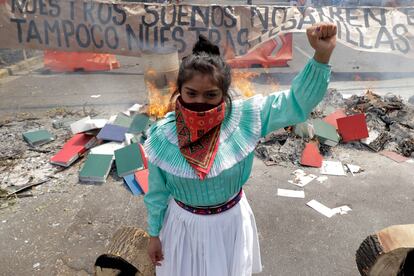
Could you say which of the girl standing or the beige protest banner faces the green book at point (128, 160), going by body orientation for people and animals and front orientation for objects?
the beige protest banner

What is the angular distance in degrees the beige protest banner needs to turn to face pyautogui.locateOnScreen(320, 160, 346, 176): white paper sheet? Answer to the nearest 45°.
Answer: approximately 45° to its left

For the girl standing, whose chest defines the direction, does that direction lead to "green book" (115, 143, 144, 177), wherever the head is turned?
no

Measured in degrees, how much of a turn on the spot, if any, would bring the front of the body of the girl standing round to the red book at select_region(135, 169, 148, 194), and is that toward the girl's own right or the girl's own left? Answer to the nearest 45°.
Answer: approximately 135° to the girl's own right

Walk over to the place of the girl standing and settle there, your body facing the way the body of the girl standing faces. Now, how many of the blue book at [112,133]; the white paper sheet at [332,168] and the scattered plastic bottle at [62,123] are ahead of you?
0

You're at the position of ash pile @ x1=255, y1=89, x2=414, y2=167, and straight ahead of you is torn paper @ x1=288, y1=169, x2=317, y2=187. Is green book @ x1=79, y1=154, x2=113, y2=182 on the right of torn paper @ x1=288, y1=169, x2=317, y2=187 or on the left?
right

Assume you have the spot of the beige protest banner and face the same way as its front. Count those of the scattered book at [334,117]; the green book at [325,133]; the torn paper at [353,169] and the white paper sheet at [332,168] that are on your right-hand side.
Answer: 0

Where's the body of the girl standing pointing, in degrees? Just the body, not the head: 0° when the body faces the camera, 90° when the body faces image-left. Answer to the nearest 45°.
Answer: approximately 0°

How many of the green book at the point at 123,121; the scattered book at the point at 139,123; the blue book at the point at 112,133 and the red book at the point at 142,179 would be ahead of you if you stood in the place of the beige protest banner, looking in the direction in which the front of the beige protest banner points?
4

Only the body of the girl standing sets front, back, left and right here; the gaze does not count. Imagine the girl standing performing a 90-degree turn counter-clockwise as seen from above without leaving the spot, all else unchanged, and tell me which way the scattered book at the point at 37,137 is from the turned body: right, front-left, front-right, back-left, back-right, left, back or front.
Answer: back-left

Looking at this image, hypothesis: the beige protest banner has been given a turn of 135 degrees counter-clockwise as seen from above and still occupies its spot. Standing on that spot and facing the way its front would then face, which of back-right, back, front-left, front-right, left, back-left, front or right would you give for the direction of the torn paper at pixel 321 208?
right

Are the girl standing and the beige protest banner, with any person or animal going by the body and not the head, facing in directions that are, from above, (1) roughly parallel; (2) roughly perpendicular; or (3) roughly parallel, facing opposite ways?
roughly parallel

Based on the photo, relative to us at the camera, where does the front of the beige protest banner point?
facing the viewer

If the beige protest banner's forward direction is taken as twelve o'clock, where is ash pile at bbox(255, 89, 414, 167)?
The ash pile is roughly at 10 o'clock from the beige protest banner.

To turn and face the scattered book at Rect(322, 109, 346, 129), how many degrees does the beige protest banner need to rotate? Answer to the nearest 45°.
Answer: approximately 45° to its left

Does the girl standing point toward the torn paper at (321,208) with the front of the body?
no

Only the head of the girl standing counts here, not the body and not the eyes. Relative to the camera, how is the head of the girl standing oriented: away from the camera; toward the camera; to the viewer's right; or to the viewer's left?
toward the camera

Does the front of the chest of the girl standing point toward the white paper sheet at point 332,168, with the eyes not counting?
no
